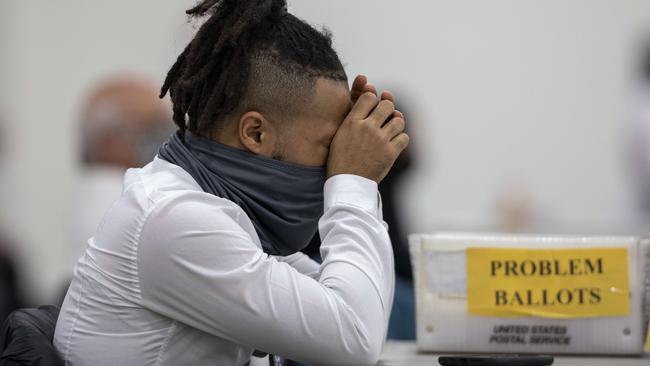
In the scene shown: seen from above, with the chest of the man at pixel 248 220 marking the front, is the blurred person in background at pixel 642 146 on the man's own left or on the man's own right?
on the man's own left

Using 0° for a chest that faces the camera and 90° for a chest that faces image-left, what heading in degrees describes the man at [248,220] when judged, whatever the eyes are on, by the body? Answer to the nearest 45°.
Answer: approximately 270°

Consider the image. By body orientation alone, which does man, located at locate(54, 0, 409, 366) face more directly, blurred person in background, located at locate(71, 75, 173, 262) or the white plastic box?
the white plastic box

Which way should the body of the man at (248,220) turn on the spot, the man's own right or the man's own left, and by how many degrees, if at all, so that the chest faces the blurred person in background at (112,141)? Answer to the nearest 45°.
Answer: approximately 90° to the man's own left
